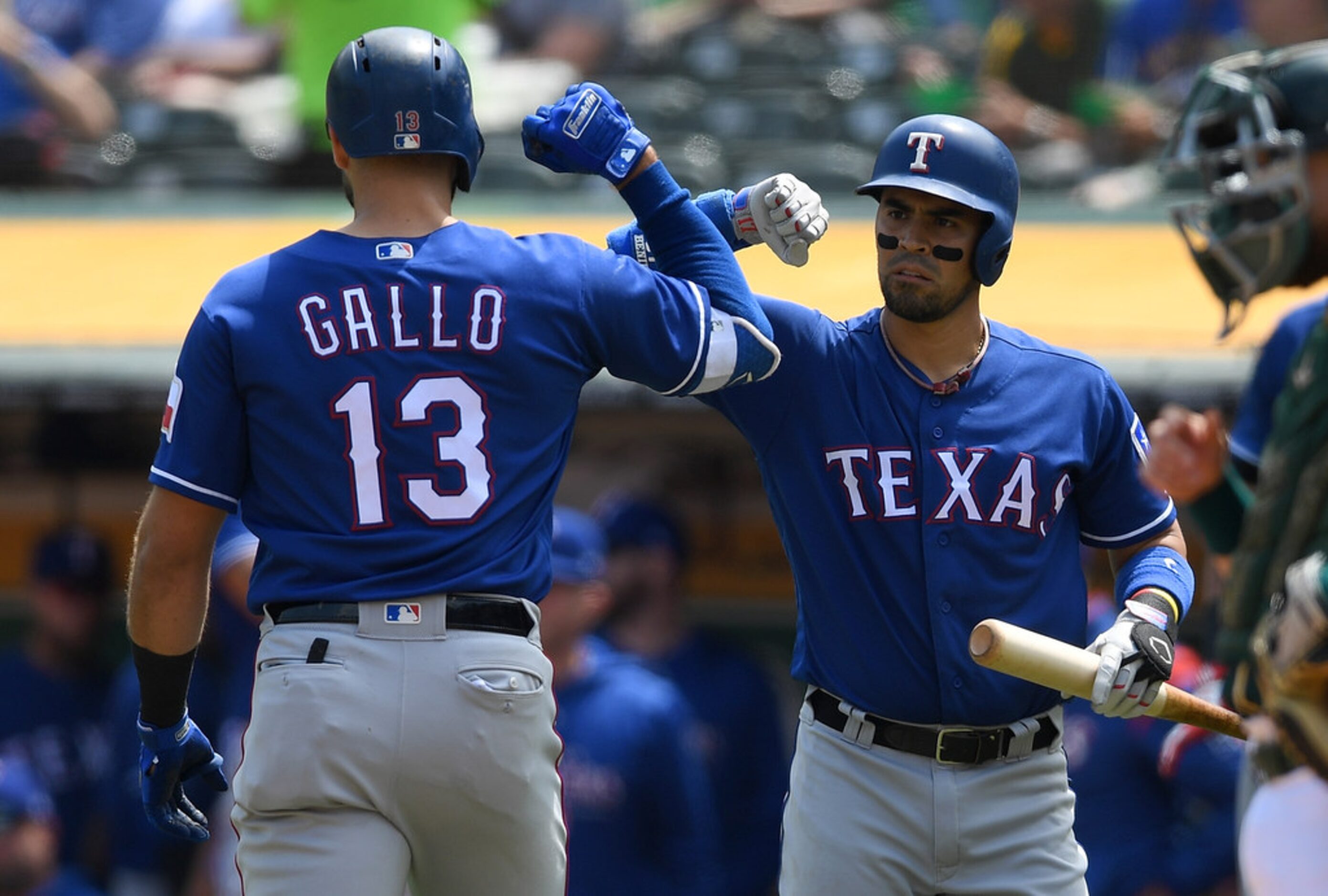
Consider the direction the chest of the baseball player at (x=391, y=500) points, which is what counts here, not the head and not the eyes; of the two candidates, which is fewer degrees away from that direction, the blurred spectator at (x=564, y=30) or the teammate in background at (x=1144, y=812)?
the blurred spectator

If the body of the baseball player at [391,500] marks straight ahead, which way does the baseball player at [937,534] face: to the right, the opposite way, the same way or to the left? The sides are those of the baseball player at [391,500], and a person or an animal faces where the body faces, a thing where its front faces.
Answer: the opposite way

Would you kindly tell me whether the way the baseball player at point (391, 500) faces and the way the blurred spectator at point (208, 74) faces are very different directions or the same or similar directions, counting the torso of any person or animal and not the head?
very different directions

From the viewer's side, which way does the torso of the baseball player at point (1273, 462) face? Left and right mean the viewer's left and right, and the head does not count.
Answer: facing to the left of the viewer

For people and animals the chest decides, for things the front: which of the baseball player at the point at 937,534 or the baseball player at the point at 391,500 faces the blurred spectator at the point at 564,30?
the baseball player at the point at 391,500
